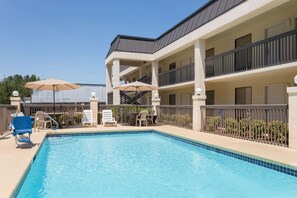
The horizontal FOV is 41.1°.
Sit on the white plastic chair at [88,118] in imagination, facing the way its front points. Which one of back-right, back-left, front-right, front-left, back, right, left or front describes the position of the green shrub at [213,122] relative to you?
front-left

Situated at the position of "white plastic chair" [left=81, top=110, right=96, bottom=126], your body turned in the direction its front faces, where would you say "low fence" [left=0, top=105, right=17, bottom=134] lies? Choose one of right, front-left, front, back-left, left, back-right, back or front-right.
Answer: front-right

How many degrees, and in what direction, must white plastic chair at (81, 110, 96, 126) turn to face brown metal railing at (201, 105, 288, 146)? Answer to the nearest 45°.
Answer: approximately 45° to its left

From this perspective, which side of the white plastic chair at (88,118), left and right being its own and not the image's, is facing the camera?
front

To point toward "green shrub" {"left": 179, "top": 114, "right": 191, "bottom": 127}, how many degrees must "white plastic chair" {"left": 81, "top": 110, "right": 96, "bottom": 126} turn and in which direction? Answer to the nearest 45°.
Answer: approximately 90° to its left

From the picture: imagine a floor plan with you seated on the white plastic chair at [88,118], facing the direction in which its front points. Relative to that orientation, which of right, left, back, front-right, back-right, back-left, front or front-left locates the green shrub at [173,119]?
left

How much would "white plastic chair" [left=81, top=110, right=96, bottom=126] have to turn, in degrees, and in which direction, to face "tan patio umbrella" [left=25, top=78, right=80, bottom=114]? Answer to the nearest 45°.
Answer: approximately 45° to its right

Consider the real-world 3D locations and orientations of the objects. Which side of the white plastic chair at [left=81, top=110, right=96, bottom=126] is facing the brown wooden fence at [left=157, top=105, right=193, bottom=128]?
left

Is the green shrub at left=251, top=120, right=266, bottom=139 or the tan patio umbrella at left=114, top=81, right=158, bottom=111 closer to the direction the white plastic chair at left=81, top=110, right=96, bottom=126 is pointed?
the green shrub

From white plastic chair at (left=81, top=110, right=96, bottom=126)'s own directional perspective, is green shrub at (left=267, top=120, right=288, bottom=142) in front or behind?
in front
